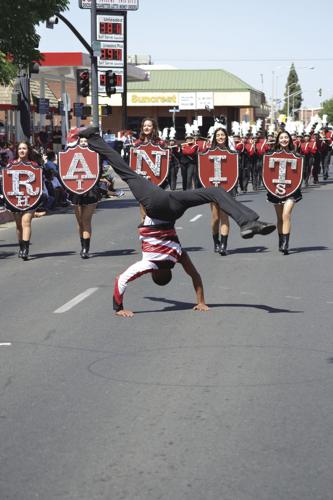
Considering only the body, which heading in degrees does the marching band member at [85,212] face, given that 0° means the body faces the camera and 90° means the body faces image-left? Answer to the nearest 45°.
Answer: approximately 0°

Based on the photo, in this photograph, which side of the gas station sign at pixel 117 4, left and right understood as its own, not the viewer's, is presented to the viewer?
front

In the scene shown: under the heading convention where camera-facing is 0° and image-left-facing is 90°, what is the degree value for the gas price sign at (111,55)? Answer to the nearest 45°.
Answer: approximately 0°

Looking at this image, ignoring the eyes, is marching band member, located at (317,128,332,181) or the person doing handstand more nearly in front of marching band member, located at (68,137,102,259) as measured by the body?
the person doing handstand

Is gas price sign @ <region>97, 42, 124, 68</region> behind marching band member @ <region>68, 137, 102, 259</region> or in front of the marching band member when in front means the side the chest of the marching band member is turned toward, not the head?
behind

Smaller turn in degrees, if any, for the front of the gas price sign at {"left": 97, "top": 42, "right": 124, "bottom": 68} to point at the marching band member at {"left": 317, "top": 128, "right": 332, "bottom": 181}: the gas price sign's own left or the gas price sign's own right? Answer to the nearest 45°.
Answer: approximately 45° to the gas price sign's own left
